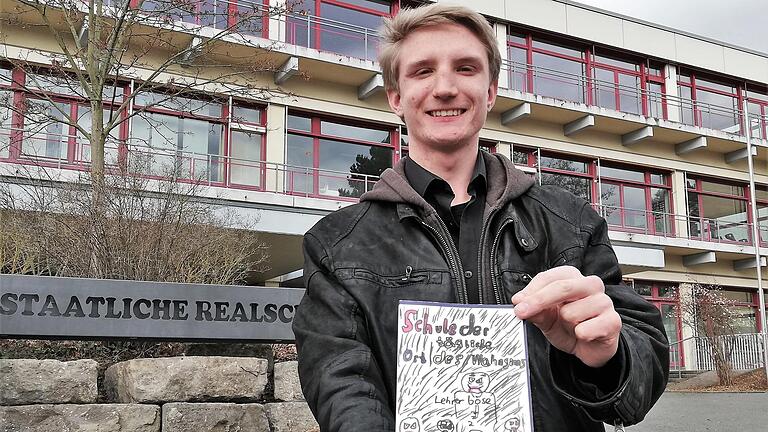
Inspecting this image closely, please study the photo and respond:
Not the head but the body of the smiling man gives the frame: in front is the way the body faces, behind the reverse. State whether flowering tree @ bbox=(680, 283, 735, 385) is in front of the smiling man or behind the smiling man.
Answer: behind

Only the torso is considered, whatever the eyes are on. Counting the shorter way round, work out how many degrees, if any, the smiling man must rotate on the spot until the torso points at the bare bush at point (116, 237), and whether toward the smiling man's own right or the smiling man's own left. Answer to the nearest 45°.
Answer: approximately 135° to the smiling man's own right

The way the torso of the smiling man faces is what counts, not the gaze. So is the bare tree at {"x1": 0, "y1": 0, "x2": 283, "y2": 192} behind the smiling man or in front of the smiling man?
behind

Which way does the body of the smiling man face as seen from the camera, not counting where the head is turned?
toward the camera
